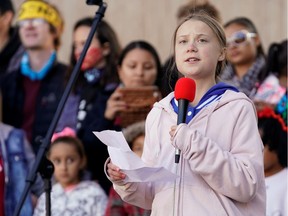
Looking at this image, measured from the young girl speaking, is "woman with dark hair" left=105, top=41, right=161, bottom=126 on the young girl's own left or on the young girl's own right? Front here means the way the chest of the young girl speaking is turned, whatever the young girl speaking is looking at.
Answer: on the young girl's own right

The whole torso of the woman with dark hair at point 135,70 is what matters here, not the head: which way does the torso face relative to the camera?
toward the camera

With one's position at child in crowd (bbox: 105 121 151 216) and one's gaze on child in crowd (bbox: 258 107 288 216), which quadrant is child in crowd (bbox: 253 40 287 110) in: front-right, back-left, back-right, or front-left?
front-left

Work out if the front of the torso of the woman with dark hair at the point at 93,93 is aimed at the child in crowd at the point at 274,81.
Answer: no

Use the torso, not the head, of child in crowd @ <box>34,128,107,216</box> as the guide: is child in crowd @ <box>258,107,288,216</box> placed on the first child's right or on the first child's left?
on the first child's left

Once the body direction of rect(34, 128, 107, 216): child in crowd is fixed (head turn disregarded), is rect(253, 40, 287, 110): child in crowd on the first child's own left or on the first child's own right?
on the first child's own left

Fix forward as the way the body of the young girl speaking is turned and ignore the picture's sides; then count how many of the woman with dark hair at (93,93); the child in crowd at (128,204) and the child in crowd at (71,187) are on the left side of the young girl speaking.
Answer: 0

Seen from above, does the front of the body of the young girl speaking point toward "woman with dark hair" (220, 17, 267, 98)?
no

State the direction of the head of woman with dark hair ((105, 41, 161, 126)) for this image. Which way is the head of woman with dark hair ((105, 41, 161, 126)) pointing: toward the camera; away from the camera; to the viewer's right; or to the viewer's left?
toward the camera

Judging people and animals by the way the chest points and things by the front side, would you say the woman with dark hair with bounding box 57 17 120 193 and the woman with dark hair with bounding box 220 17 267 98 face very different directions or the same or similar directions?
same or similar directions

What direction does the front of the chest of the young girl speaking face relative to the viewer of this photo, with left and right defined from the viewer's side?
facing the viewer and to the left of the viewer

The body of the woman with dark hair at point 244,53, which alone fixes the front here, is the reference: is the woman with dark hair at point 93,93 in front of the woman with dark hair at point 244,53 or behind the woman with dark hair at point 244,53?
in front

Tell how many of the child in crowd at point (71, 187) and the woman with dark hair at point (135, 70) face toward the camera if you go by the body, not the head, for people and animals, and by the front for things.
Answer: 2

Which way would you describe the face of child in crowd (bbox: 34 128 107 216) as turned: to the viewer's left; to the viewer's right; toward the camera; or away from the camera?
toward the camera

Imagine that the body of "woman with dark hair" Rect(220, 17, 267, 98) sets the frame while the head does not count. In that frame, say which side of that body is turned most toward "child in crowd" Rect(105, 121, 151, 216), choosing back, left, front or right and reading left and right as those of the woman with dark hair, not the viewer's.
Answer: front

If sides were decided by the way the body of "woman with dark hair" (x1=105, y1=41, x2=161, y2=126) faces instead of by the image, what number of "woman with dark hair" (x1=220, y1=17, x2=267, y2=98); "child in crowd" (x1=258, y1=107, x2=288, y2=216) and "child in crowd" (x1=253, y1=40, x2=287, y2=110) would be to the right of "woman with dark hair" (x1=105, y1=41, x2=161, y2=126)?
0

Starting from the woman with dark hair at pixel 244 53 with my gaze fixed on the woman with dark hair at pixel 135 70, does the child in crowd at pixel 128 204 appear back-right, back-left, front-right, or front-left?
front-left
